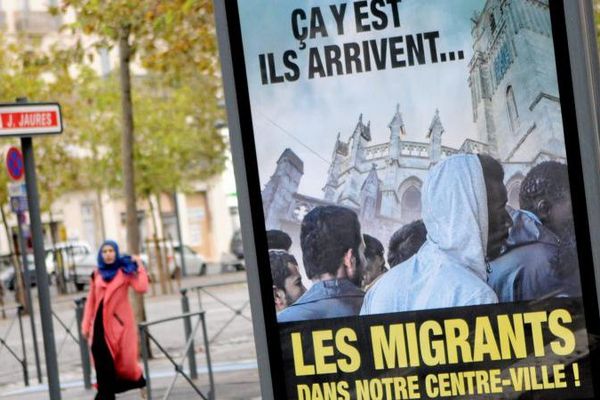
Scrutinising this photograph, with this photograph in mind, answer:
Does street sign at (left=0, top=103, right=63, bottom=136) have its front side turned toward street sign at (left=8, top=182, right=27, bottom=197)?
no

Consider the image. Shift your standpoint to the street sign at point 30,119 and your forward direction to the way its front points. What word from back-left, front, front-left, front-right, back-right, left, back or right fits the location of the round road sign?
back

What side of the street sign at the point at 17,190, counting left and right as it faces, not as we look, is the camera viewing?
front

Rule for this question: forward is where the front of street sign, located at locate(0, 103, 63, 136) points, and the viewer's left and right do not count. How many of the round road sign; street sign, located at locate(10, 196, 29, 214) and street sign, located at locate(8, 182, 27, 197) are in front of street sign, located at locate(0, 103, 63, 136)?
0

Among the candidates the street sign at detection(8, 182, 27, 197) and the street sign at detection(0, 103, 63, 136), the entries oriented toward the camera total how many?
2

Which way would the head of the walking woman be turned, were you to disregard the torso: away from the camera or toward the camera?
toward the camera

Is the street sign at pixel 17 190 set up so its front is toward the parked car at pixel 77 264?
no

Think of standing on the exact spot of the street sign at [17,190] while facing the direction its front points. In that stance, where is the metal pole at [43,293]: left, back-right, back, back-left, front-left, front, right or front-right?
front

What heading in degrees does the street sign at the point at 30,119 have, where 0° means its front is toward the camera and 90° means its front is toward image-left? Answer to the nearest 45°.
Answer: approximately 0°

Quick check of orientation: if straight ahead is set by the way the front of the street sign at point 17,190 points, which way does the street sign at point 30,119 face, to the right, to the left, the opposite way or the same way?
the same way

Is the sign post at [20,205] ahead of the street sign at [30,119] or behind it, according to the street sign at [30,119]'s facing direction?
behind

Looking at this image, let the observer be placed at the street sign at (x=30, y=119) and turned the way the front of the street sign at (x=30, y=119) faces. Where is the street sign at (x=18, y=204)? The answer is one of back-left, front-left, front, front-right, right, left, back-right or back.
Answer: back

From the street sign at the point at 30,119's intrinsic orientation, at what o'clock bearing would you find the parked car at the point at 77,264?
The parked car is roughly at 6 o'clock from the street sign.
